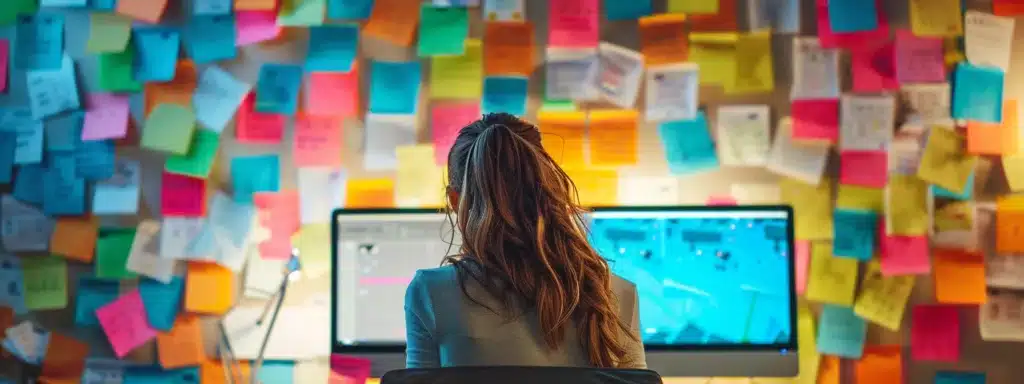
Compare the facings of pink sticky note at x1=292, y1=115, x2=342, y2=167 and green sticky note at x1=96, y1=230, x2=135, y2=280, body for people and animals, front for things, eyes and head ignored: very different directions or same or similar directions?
same or similar directions

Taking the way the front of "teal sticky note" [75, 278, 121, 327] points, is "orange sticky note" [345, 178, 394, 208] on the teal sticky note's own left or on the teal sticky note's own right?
on the teal sticky note's own left

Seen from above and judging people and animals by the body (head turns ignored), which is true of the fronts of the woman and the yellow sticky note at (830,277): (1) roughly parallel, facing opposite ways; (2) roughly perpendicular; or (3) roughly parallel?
roughly parallel, facing opposite ways

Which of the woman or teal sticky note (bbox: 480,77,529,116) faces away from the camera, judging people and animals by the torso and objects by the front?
the woman

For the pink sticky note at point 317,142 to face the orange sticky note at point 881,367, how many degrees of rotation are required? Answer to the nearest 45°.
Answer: approximately 90° to its left

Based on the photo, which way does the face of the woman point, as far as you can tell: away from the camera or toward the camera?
away from the camera

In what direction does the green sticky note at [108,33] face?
toward the camera

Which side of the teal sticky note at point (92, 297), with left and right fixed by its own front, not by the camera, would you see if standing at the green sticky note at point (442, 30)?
left

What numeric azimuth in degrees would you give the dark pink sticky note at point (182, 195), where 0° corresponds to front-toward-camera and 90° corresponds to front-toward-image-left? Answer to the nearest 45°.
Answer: approximately 0°

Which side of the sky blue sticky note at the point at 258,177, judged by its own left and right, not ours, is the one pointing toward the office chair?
front

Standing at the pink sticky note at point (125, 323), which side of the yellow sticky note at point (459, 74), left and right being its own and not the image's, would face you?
right

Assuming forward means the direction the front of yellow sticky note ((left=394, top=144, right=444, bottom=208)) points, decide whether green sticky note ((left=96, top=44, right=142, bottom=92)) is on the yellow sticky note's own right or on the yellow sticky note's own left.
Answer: on the yellow sticky note's own right

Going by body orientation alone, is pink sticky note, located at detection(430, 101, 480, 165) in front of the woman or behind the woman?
in front

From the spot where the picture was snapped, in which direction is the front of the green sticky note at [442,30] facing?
facing the viewer

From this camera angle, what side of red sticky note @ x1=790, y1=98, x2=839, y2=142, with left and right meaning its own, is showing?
front
